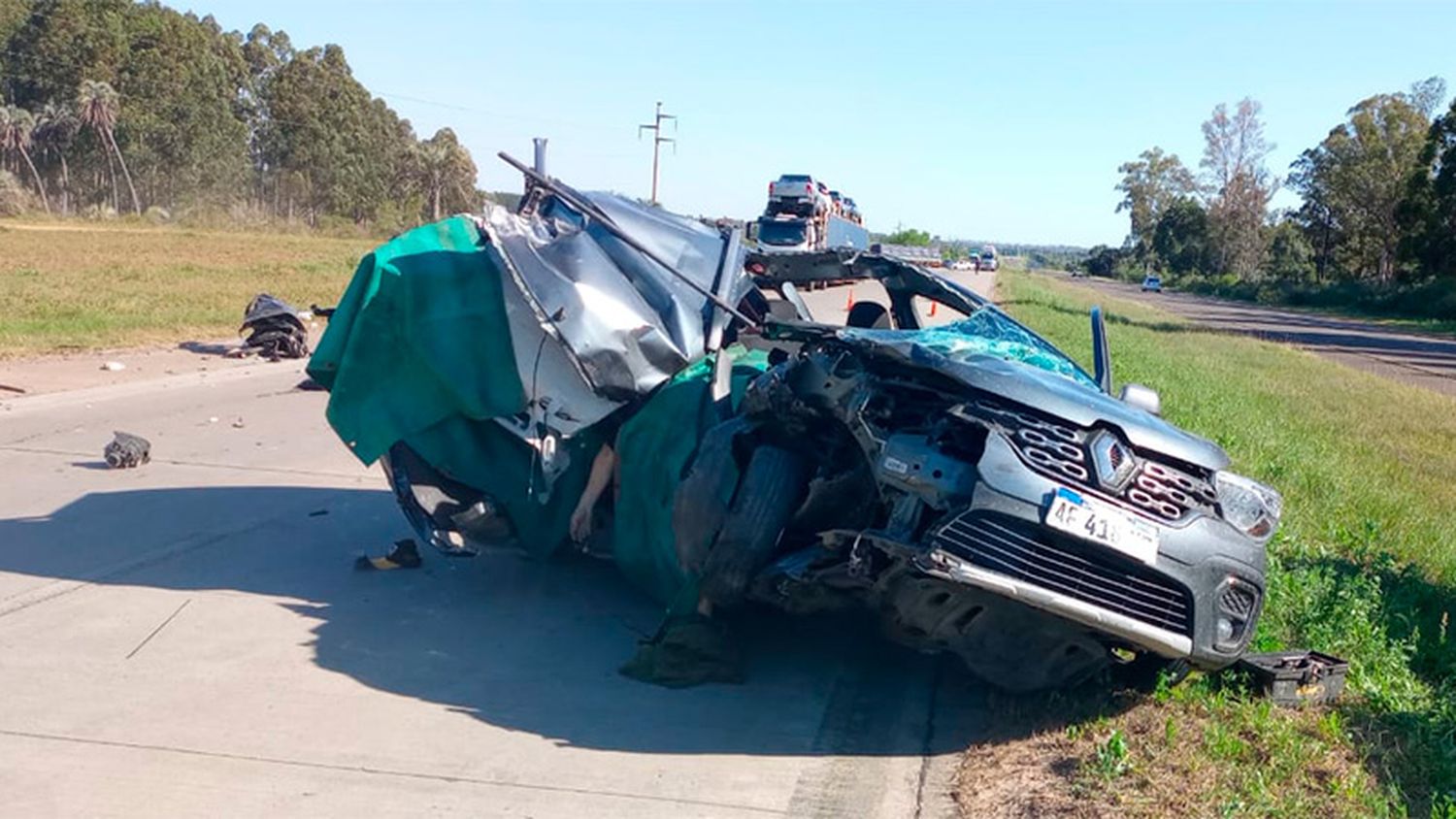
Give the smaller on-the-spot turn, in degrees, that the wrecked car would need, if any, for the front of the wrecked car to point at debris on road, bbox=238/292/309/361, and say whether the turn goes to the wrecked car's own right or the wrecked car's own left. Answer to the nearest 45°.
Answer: approximately 180°

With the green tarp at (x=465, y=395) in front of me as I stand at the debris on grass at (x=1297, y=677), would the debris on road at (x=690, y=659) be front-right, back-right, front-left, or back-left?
front-left

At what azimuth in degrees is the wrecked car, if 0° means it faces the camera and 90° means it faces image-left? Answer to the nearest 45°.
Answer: approximately 315°

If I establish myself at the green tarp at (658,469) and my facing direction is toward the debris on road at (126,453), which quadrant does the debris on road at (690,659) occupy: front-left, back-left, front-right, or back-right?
back-left

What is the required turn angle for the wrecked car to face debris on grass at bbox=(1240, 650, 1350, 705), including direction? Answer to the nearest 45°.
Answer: approximately 45° to its left

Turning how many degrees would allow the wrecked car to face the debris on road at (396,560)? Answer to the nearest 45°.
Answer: approximately 180°

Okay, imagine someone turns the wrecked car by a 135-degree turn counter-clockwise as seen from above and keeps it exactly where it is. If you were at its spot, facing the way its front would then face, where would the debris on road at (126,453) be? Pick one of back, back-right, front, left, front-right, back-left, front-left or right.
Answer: front-left

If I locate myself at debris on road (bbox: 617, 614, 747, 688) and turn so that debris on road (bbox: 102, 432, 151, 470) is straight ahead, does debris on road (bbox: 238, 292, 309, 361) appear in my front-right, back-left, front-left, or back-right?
front-right
